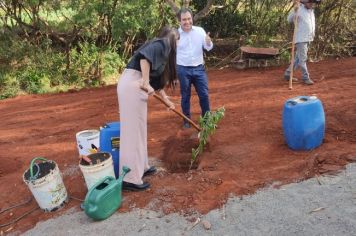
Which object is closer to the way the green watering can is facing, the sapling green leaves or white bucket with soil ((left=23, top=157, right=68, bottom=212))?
the sapling green leaves

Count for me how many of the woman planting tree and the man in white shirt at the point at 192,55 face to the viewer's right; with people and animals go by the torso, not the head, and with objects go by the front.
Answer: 1

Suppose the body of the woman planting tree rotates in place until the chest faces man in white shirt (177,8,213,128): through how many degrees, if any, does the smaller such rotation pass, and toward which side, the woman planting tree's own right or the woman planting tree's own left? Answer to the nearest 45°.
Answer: approximately 45° to the woman planting tree's own left

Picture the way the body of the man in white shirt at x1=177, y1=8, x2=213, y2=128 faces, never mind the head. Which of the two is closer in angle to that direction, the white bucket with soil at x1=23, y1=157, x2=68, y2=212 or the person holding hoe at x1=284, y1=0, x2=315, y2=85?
the white bucket with soil

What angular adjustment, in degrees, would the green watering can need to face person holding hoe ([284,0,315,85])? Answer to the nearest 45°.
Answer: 0° — it already faces them

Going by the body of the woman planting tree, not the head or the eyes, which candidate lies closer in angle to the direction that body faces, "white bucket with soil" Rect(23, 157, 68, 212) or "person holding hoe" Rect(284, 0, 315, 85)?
the person holding hoe

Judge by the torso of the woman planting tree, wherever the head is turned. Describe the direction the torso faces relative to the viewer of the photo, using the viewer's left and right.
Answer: facing to the right of the viewer
